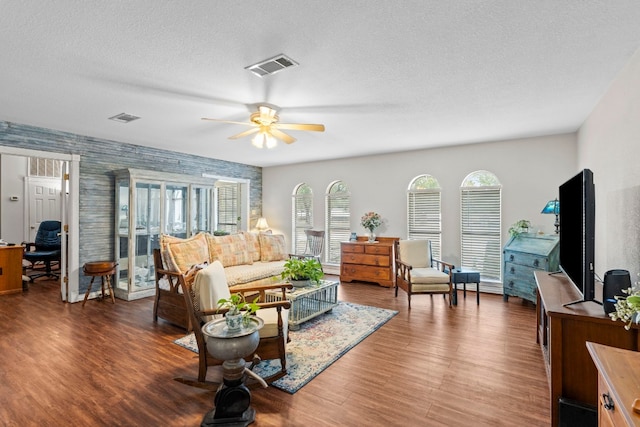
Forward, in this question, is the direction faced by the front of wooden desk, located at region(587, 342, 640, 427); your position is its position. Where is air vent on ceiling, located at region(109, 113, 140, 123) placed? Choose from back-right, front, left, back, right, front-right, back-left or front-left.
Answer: front

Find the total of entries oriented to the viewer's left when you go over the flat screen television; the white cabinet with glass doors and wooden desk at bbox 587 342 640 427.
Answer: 2

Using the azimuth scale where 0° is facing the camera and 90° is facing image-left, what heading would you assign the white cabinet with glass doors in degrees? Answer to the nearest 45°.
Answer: approximately 315°

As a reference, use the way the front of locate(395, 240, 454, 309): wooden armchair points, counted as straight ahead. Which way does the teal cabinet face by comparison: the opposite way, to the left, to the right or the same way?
to the right

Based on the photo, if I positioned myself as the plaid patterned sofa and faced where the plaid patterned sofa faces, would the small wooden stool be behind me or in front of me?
behind

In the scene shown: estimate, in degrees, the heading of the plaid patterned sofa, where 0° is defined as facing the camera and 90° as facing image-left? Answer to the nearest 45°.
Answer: approximately 315°

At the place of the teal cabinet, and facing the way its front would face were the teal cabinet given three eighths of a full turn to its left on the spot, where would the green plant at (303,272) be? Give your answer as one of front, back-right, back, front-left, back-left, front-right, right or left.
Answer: back-right

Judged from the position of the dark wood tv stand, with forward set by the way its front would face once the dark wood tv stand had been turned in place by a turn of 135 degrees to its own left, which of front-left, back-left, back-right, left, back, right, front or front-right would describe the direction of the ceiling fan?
back-right

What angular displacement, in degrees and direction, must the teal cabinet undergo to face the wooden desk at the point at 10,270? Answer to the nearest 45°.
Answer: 0° — it already faces it

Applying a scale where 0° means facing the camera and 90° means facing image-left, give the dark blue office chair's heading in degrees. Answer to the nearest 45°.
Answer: approximately 45°

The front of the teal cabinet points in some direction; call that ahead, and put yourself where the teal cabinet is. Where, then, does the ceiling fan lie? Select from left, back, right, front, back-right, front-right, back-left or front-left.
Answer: front

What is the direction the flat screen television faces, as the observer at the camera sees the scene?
facing to the left of the viewer

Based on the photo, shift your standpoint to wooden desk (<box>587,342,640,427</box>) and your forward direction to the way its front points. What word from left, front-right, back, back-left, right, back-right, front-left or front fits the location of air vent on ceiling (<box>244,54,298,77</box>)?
front

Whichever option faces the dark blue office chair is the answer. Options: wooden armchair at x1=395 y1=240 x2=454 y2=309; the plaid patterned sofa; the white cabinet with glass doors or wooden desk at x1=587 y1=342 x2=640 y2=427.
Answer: the wooden desk

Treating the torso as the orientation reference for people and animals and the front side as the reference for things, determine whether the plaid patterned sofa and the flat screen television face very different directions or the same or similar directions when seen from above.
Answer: very different directions

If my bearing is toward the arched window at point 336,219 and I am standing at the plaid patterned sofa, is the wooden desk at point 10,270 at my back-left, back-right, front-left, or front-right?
back-left

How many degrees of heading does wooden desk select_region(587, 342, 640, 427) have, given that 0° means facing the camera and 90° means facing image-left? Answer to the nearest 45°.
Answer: approximately 90°
